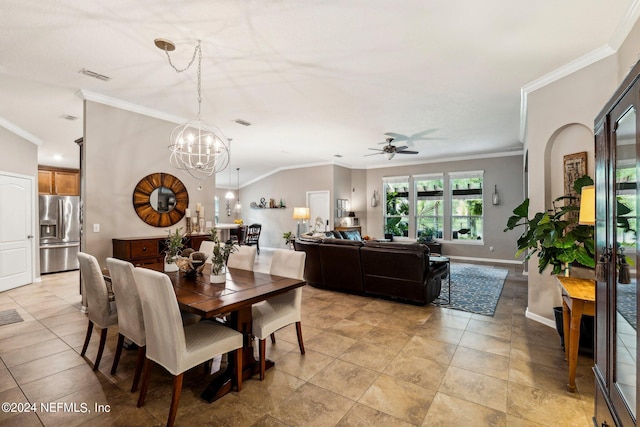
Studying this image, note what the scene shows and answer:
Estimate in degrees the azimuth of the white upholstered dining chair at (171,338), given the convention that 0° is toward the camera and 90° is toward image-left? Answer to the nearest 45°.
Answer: approximately 225°

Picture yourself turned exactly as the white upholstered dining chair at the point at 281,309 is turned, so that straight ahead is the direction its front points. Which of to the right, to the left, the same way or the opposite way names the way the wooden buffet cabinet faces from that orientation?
to the left

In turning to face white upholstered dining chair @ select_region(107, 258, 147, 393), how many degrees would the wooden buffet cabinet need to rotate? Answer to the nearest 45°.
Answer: approximately 45° to its right

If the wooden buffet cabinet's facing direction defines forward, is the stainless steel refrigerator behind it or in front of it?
behind

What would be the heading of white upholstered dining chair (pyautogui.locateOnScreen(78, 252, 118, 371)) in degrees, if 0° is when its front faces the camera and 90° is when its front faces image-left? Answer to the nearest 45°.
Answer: approximately 225°

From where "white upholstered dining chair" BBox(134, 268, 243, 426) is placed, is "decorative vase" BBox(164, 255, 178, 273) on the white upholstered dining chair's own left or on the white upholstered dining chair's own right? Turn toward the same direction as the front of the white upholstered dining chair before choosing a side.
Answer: on the white upholstered dining chair's own left

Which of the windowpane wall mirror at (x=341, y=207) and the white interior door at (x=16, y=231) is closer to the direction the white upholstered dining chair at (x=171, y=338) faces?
the windowpane wall mirror

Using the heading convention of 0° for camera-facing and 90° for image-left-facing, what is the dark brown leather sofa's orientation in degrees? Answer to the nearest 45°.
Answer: approximately 225°

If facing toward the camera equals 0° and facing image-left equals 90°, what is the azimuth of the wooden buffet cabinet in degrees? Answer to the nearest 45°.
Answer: approximately 315°
